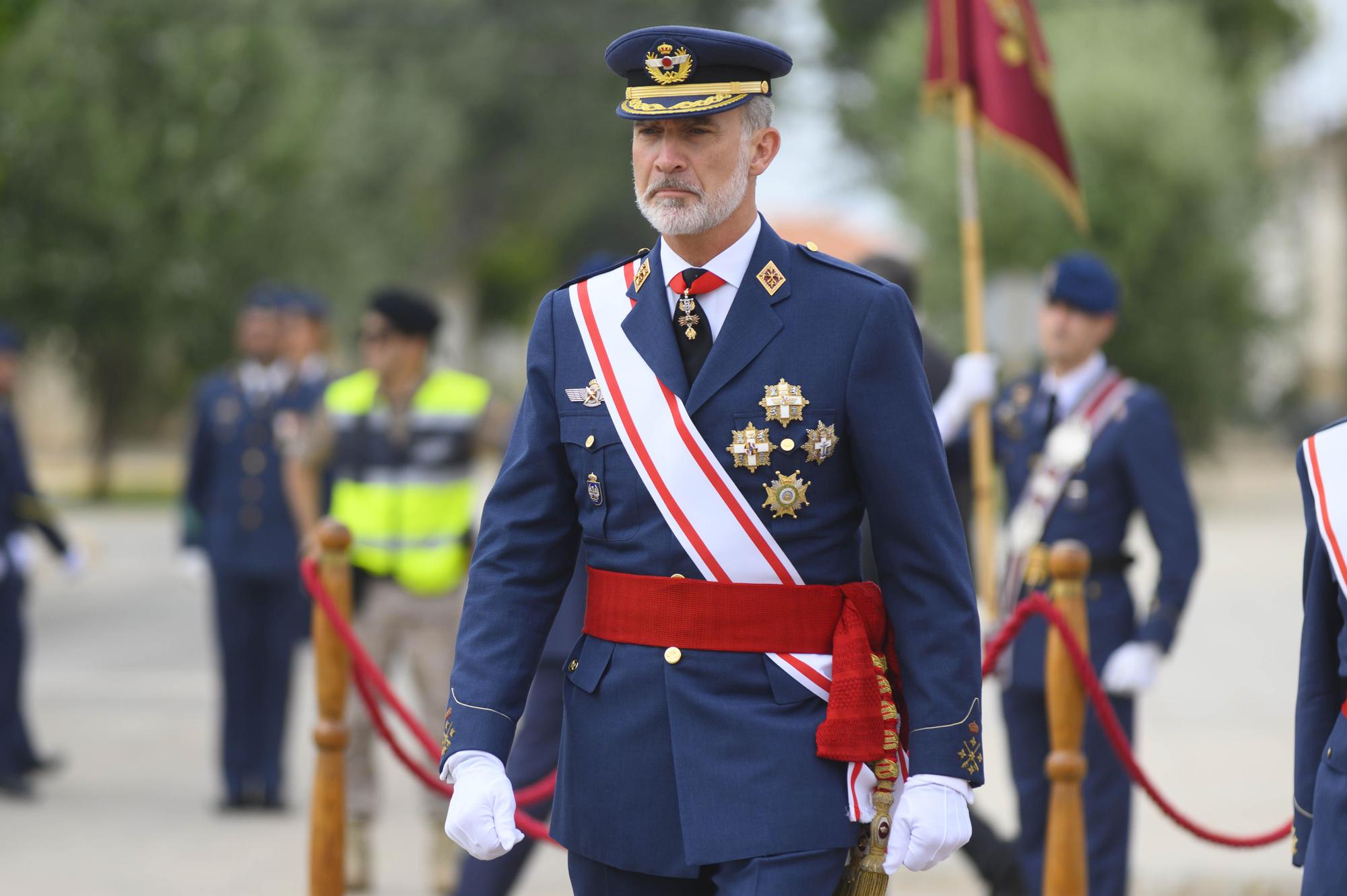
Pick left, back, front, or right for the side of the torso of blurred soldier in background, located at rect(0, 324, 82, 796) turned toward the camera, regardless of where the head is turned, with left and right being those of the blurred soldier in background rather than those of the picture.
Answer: right

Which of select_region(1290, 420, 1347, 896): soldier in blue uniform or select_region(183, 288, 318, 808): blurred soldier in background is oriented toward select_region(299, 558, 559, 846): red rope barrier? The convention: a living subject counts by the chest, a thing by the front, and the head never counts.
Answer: the blurred soldier in background

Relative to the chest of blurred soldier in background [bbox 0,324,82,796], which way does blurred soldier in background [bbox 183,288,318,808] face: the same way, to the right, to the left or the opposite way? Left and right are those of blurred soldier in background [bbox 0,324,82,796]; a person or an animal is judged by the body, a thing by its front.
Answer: to the right

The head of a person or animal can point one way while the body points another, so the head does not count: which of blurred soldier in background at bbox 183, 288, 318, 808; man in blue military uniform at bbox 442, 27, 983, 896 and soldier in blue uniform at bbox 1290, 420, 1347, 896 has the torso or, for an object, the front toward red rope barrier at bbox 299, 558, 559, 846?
the blurred soldier in background

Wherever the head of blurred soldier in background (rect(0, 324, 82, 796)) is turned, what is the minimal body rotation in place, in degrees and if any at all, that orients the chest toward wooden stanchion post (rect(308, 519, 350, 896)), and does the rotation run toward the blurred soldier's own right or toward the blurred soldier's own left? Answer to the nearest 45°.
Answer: approximately 90° to the blurred soldier's own right

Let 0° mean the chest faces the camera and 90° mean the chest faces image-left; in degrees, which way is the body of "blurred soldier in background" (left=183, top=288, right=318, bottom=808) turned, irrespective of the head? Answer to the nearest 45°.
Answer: approximately 0°

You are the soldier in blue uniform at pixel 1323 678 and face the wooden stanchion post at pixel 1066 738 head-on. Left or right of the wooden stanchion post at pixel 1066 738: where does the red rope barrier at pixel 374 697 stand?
left

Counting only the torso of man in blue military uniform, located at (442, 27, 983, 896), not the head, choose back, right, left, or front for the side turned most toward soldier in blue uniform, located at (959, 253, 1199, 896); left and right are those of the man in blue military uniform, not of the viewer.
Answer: back
